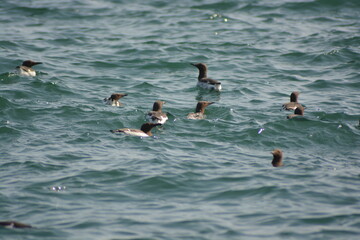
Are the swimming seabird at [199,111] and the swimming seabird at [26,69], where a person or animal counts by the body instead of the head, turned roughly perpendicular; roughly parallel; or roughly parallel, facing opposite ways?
roughly parallel

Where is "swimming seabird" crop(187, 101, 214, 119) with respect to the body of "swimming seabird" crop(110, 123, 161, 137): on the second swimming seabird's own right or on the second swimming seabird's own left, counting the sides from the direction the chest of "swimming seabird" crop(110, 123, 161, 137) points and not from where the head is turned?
on the second swimming seabird's own left

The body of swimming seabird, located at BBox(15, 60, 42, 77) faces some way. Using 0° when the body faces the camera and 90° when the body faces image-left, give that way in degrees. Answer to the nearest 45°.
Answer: approximately 270°

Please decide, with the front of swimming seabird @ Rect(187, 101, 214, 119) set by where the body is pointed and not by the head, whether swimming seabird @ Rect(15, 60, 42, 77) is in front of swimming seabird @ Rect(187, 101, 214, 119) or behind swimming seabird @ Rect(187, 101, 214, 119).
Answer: behind

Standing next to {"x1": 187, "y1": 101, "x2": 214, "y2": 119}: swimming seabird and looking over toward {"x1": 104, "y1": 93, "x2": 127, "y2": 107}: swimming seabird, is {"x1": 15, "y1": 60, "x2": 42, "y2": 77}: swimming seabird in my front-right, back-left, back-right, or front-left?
front-right

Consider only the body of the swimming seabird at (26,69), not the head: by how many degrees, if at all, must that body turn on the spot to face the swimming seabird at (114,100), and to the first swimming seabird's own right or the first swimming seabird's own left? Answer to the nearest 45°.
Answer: approximately 45° to the first swimming seabird's own right

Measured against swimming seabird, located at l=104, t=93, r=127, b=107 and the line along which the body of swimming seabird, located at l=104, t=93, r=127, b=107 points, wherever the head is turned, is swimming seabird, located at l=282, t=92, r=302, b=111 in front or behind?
in front

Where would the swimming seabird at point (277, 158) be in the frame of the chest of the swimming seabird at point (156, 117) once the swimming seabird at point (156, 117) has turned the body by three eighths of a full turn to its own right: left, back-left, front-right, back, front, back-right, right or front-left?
back-left

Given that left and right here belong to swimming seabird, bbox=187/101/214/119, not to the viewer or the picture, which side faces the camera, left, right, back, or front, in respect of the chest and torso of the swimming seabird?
right

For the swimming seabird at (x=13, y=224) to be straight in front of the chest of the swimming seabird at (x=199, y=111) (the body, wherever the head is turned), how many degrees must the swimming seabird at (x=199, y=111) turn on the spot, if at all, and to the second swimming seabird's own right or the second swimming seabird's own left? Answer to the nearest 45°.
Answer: approximately 90° to the second swimming seabird's own right

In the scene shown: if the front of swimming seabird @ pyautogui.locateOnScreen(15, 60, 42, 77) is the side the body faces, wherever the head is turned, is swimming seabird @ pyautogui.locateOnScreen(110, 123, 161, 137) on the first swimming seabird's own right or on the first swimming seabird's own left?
on the first swimming seabird's own right

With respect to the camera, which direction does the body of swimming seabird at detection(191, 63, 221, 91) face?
to the viewer's left

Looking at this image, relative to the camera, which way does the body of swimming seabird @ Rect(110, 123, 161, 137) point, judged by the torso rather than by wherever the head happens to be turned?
to the viewer's right

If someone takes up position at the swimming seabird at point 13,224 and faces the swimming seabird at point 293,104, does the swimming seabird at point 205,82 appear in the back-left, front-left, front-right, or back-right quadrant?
front-left
